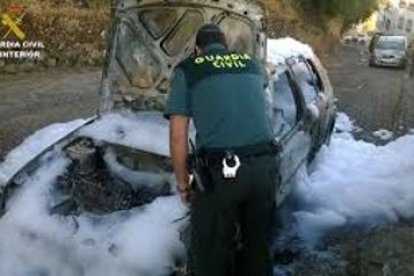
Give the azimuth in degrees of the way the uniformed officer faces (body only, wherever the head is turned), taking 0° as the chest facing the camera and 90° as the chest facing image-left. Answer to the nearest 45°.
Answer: approximately 180°

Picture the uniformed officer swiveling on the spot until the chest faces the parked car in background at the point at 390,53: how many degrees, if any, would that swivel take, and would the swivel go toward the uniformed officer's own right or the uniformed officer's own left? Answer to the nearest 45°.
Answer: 0° — they already face it

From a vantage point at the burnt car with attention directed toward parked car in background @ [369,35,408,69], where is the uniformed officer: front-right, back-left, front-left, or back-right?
back-right

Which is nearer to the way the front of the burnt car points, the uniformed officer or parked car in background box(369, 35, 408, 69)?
the uniformed officer

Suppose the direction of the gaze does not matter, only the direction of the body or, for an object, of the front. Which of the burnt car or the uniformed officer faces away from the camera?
the uniformed officer

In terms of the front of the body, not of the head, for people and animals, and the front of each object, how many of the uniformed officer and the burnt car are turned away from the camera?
1

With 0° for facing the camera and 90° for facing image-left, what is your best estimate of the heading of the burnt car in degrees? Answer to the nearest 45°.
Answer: approximately 45°

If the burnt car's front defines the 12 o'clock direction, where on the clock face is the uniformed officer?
The uniformed officer is roughly at 10 o'clock from the burnt car.

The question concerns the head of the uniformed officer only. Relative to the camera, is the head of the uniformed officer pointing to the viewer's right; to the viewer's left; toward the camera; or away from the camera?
away from the camera

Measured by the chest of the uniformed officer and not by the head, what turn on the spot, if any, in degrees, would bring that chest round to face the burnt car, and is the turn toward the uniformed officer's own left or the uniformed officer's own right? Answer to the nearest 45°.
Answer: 0° — they already face it
